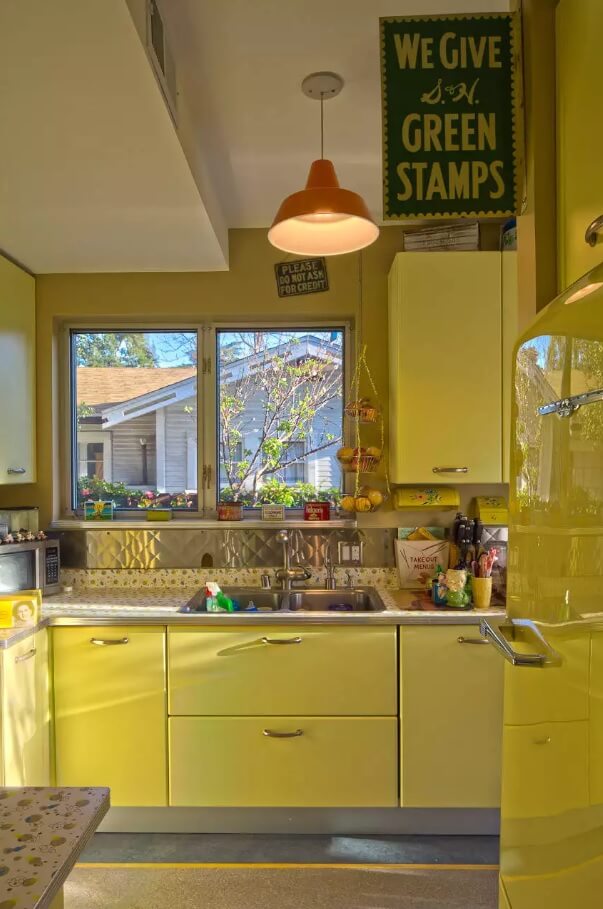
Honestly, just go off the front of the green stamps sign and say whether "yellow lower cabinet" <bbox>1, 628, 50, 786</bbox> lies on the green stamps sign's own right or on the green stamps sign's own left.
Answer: on the green stamps sign's own right

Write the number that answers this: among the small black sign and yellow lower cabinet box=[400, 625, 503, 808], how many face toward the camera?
2

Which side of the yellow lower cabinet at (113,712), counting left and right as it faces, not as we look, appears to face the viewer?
front

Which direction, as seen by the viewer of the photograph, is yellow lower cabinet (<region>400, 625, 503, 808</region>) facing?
facing the viewer

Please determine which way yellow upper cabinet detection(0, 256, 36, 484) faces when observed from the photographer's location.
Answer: facing to the right of the viewer

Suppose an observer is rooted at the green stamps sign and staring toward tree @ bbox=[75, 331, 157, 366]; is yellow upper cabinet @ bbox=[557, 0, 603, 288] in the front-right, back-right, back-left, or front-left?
back-right

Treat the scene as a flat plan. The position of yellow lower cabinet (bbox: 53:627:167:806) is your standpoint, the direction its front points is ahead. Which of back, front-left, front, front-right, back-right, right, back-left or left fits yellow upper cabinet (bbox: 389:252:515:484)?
left

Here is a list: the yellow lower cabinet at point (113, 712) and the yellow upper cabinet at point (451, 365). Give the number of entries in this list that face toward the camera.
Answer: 2
